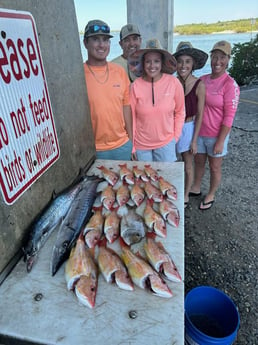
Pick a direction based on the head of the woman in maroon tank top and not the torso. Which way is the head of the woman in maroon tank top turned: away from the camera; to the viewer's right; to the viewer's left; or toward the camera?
toward the camera

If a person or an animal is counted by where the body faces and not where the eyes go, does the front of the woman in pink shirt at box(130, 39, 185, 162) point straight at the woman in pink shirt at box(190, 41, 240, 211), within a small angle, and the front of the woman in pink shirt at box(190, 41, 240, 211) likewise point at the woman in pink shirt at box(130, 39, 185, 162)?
no

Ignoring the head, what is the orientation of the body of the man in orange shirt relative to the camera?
toward the camera

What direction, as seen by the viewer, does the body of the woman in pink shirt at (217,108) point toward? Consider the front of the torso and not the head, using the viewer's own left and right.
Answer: facing the viewer and to the left of the viewer

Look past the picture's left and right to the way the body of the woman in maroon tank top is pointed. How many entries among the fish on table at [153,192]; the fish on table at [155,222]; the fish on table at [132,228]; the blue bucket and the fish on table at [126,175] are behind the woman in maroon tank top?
0

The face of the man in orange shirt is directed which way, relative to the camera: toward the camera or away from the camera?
toward the camera

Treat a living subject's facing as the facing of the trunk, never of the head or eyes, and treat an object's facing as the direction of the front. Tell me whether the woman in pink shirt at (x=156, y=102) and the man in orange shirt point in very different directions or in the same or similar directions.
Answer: same or similar directions

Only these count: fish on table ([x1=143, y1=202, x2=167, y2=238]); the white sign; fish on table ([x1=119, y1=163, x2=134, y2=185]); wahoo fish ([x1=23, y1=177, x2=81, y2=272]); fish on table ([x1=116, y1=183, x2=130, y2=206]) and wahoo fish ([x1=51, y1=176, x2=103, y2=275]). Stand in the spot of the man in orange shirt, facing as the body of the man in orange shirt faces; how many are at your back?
0

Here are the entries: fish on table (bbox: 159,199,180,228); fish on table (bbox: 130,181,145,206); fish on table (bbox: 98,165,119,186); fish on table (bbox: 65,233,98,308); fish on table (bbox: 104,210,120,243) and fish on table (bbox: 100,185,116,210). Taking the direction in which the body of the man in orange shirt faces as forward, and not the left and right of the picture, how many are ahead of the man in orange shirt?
6

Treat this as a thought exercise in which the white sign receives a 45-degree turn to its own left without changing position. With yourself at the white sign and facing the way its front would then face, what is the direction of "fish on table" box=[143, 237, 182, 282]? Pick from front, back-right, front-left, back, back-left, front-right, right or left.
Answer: front-right

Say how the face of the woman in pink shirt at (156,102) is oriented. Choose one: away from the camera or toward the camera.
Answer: toward the camera

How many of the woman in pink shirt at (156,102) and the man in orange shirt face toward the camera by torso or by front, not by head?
2

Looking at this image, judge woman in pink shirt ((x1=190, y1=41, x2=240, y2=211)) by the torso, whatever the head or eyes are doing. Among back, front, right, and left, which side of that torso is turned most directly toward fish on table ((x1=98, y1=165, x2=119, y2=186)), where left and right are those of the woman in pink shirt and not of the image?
front
